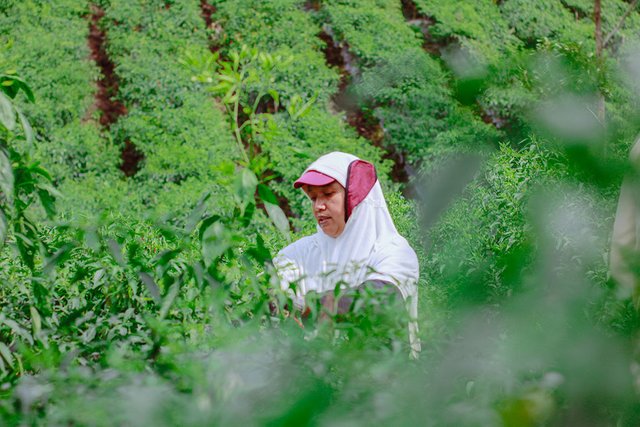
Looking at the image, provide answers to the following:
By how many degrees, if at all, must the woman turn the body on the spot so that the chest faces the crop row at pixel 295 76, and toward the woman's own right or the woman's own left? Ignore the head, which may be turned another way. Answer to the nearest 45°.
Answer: approximately 135° to the woman's own right

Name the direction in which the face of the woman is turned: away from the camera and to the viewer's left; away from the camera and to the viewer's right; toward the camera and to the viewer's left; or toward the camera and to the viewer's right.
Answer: toward the camera and to the viewer's left

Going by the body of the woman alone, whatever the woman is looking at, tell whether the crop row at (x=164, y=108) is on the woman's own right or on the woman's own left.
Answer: on the woman's own right

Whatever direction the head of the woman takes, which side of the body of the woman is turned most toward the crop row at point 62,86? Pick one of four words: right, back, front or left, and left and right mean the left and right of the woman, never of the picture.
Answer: right
